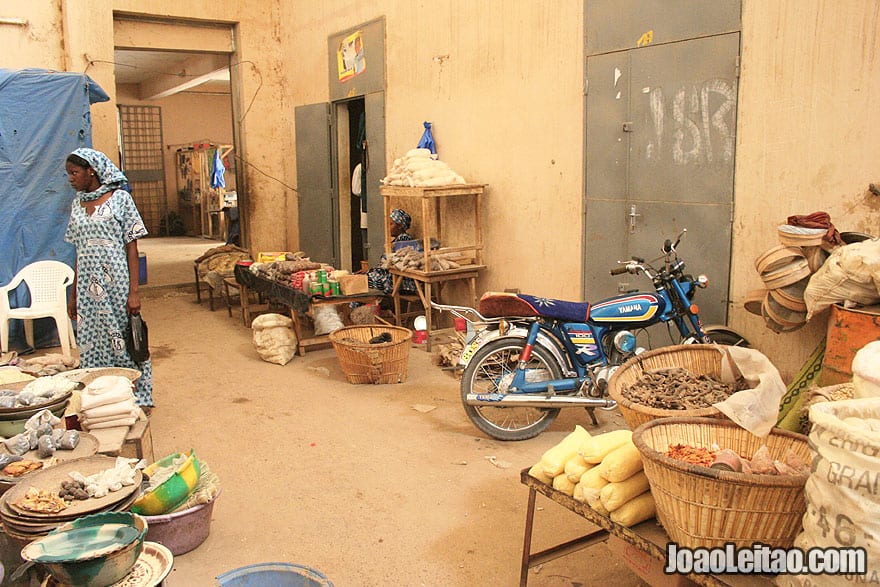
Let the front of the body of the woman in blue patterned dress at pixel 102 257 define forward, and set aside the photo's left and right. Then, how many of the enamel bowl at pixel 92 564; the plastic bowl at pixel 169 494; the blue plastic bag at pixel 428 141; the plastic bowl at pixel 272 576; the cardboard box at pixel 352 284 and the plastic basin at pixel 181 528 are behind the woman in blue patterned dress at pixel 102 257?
2

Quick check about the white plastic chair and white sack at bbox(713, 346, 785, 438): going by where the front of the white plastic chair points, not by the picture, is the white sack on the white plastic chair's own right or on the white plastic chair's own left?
on the white plastic chair's own left

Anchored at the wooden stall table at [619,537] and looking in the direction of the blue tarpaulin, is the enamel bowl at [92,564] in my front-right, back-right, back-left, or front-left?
front-left

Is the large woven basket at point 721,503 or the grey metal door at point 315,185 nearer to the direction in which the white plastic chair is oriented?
the large woven basket

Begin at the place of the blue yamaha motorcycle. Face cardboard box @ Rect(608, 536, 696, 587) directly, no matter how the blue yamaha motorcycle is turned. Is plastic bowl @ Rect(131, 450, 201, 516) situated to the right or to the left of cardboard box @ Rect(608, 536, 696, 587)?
right

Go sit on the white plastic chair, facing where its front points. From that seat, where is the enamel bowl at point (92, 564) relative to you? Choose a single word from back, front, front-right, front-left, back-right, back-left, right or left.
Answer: front-left

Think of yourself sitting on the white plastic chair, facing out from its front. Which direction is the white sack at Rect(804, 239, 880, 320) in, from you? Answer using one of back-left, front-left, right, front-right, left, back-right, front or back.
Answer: left

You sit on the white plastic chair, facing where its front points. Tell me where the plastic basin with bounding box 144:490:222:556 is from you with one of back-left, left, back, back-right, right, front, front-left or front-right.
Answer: front-left

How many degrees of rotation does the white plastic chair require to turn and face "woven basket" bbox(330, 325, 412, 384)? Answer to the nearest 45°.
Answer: approximately 90° to its left

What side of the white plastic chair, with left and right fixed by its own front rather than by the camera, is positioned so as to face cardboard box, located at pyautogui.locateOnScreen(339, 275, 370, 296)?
left

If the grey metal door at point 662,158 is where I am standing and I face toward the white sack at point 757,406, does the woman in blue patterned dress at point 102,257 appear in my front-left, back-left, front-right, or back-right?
front-right

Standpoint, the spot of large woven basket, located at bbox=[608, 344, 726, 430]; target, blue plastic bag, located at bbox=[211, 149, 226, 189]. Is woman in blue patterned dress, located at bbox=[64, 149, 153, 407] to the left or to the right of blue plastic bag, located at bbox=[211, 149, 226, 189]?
left

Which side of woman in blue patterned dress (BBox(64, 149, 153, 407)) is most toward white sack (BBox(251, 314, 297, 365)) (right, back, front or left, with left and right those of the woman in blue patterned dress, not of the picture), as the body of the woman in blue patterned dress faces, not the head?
back

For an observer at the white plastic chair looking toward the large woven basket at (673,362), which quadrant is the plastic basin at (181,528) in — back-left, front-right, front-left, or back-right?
front-right

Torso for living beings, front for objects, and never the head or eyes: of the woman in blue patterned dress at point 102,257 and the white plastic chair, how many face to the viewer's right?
0
